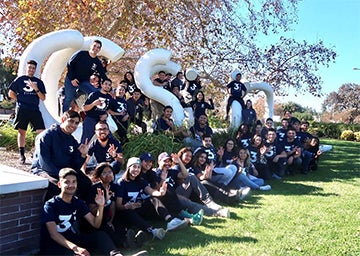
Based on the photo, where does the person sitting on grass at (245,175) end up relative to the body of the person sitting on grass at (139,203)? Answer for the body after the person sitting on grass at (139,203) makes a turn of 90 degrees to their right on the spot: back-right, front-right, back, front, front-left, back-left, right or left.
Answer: back

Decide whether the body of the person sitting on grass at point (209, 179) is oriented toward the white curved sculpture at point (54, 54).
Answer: no

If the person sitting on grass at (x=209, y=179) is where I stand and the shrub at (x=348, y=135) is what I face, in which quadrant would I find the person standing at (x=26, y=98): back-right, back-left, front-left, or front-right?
back-left

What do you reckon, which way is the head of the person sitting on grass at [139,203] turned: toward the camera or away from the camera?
toward the camera

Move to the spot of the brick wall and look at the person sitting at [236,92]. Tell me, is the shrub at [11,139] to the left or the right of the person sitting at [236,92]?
left

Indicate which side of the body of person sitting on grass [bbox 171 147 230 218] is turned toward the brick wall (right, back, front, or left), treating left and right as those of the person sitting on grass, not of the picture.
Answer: right

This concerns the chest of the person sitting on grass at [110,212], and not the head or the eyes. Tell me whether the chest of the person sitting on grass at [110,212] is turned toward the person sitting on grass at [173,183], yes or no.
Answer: no

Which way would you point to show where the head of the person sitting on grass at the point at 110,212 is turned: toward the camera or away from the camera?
toward the camera

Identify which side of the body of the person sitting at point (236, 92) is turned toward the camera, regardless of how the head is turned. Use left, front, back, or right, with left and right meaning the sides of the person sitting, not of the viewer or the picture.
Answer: front

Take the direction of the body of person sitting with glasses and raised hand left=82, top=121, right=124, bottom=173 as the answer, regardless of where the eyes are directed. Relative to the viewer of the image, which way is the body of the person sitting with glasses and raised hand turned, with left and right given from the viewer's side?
facing the viewer

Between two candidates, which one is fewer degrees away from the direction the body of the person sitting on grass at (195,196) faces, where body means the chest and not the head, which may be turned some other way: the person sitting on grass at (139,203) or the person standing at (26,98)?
the person sitting on grass

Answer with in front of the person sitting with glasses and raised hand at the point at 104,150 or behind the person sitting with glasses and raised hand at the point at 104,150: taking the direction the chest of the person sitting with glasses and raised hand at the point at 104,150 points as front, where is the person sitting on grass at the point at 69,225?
in front

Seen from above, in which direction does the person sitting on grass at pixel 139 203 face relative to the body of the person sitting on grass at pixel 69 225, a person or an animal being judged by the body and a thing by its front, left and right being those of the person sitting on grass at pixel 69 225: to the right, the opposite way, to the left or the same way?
the same way

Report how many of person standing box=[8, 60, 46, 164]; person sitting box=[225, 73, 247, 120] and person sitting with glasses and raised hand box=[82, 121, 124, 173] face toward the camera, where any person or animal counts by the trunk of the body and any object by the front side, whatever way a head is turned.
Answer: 3

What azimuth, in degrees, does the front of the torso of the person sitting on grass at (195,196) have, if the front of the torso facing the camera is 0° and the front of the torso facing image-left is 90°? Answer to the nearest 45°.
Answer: approximately 315°

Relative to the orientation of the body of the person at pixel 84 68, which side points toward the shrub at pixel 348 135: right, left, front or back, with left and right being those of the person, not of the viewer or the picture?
left

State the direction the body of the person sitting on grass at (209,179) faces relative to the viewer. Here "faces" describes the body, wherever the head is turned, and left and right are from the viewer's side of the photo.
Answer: facing the viewer and to the right of the viewer

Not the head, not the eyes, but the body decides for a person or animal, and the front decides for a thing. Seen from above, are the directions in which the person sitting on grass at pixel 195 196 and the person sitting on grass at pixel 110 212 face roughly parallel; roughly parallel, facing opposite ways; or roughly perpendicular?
roughly parallel

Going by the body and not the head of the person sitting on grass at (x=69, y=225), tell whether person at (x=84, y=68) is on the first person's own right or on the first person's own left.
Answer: on the first person's own left

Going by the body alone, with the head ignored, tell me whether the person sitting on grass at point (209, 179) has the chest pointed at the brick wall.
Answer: no
